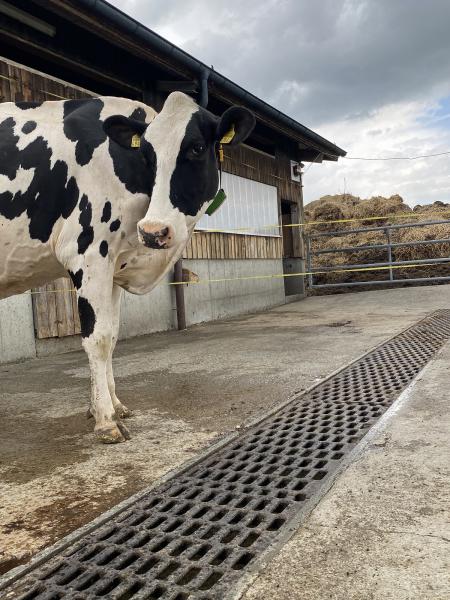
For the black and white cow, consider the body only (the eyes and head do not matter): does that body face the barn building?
no

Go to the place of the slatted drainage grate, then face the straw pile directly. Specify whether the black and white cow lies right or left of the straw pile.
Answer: left

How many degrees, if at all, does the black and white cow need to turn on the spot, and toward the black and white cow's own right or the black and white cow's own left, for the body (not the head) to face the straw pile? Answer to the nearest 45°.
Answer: approximately 45° to the black and white cow's own left

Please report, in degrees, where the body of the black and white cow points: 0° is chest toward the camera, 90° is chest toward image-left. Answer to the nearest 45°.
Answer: approximately 270°
